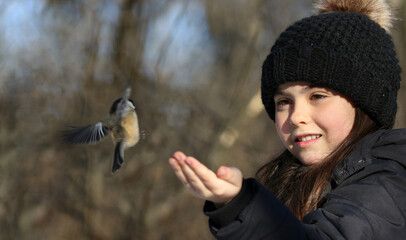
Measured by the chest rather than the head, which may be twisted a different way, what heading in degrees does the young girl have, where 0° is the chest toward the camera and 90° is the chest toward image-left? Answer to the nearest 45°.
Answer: approximately 45°

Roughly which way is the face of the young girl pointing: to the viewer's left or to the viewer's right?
to the viewer's left

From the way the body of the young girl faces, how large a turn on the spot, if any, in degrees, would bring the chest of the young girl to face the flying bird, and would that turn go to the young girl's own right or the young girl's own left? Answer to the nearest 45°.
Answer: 0° — they already face it
